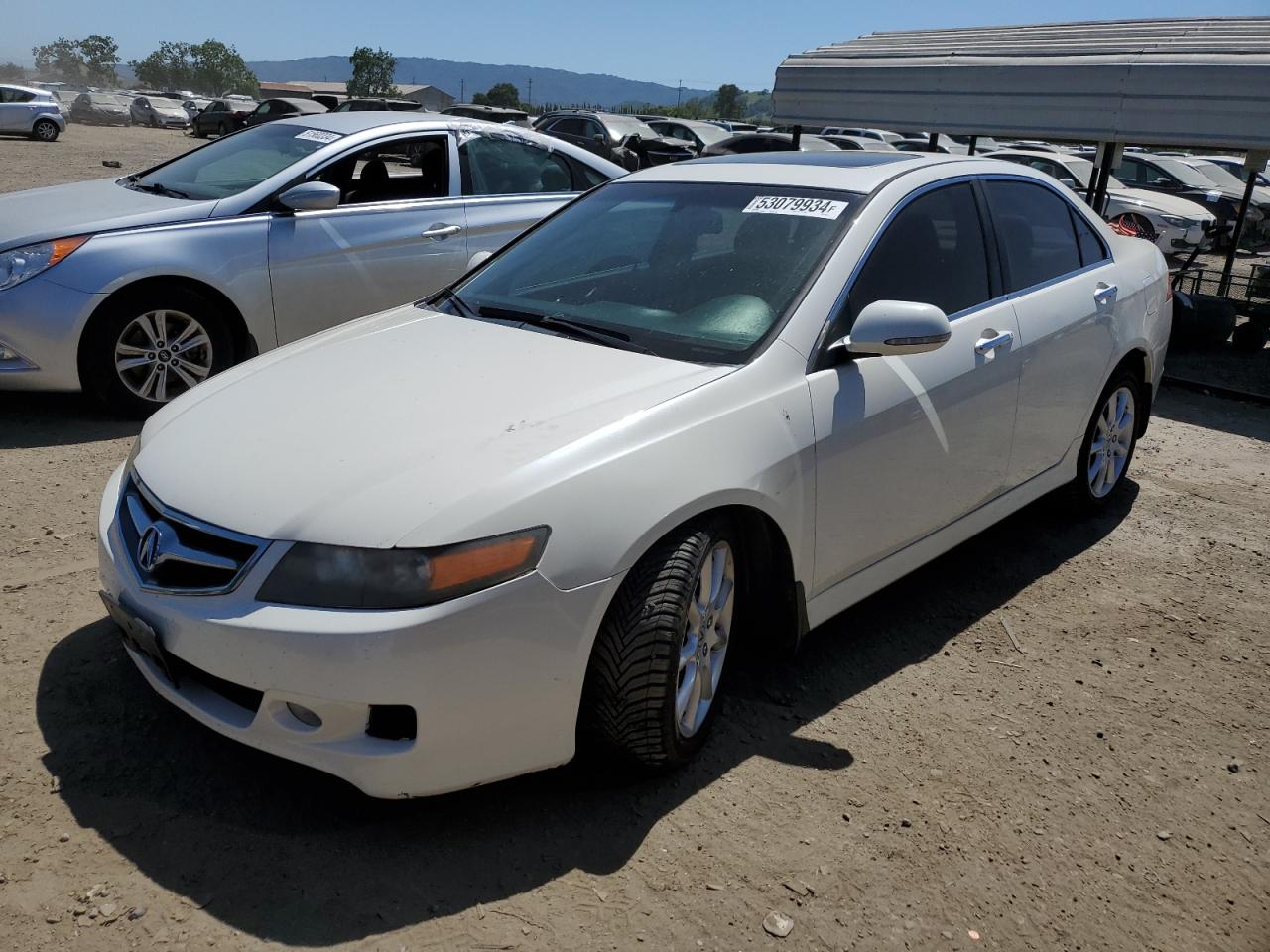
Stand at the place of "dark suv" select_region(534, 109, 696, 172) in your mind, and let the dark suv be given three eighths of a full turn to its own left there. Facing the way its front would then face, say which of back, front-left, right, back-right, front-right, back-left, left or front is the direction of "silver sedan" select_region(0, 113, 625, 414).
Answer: back

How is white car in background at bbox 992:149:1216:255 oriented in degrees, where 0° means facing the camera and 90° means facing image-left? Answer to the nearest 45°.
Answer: approximately 315°

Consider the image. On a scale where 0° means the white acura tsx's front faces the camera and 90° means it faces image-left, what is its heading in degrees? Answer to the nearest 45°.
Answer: approximately 45°

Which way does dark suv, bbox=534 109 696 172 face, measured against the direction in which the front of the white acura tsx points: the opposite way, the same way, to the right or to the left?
to the left

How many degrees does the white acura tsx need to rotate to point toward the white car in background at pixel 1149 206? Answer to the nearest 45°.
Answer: approximately 180°

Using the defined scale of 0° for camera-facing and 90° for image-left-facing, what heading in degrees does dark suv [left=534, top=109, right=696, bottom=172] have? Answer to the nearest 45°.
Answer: approximately 315°

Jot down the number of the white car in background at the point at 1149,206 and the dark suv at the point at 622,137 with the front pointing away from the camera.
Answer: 0

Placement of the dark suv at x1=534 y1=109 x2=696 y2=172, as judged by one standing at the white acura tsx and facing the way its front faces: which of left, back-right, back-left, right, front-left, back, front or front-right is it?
back-right

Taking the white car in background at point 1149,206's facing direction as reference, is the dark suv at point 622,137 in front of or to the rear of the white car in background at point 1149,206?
to the rear

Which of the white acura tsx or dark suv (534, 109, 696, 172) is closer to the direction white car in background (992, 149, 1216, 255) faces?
the white acura tsx

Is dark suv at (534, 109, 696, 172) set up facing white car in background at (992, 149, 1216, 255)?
yes

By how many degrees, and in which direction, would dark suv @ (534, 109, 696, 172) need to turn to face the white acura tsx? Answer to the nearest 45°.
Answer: approximately 45° to its right

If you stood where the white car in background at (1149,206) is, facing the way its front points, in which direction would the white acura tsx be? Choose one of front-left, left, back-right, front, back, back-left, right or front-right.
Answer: front-right

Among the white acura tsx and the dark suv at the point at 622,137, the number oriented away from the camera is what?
0

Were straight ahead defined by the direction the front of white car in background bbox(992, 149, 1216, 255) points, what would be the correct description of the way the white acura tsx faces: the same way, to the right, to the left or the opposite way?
to the right

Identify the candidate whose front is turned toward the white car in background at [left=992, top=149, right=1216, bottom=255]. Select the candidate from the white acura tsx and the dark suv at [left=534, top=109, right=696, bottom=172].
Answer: the dark suv
